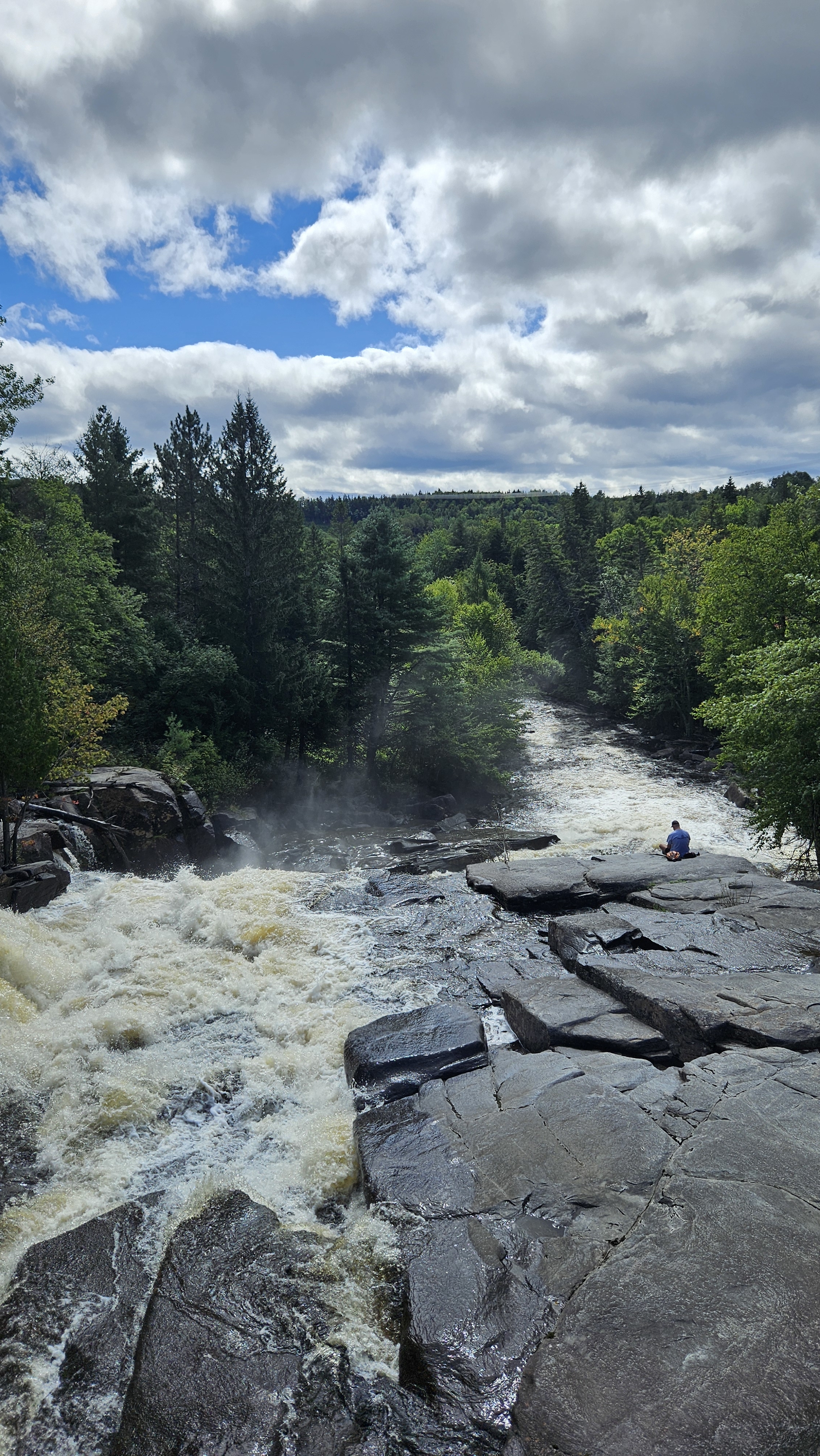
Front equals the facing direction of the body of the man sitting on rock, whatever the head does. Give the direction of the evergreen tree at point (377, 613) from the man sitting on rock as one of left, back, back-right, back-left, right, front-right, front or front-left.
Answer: front

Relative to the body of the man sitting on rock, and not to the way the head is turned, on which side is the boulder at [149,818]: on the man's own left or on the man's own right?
on the man's own left

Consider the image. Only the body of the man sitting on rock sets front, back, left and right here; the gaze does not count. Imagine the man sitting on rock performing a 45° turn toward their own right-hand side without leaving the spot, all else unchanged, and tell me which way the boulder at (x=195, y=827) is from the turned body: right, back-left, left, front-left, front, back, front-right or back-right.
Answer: left

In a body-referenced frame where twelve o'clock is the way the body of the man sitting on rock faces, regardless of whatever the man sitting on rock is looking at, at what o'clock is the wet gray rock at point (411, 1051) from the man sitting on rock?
The wet gray rock is roughly at 8 o'clock from the man sitting on rock.

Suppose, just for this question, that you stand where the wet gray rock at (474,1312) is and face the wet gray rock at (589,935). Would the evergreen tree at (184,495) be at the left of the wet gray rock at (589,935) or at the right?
left

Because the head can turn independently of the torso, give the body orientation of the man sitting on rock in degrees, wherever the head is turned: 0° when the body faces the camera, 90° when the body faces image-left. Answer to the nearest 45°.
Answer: approximately 135°

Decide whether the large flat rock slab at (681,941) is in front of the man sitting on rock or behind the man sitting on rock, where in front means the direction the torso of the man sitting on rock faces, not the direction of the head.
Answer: behind

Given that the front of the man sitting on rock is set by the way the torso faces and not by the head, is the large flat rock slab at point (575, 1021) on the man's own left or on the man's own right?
on the man's own left

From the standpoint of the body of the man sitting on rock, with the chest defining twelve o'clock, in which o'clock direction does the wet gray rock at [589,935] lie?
The wet gray rock is roughly at 8 o'clock from the man sitting on rock.

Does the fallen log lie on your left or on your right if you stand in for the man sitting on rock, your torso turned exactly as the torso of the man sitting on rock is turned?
on your left

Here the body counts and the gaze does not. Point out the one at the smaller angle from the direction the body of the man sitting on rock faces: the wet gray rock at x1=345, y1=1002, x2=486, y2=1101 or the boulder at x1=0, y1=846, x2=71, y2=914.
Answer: the boulder

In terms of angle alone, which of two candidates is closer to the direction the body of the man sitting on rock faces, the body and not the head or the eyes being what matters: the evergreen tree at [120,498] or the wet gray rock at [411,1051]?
the evergreen tree
